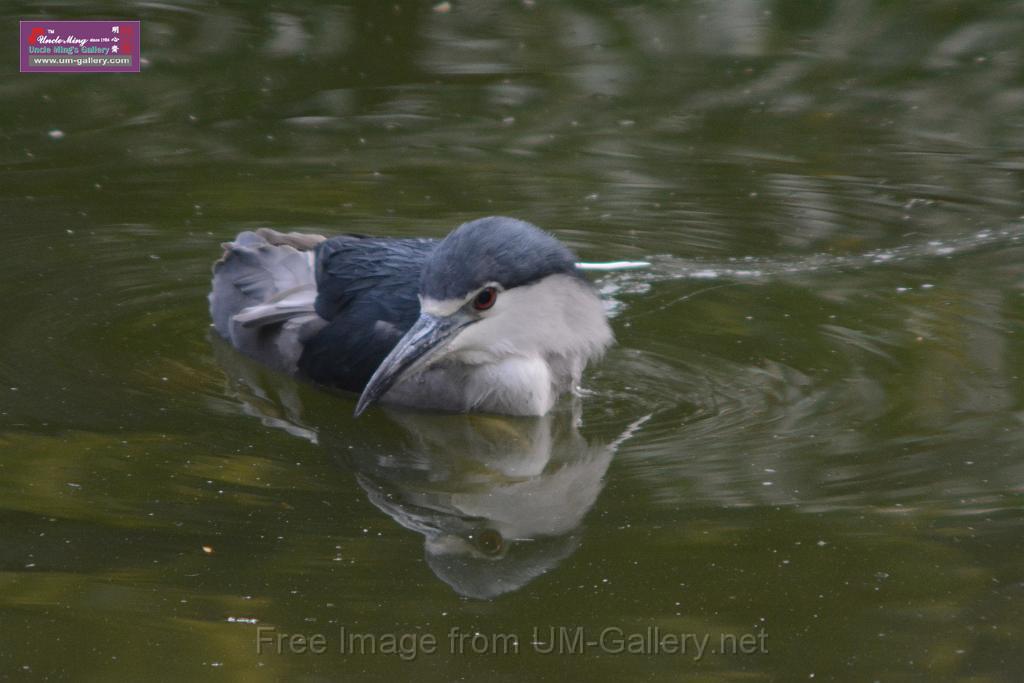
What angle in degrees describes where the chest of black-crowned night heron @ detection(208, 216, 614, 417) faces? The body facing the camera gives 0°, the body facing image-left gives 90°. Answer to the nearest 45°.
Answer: approximately 315°
